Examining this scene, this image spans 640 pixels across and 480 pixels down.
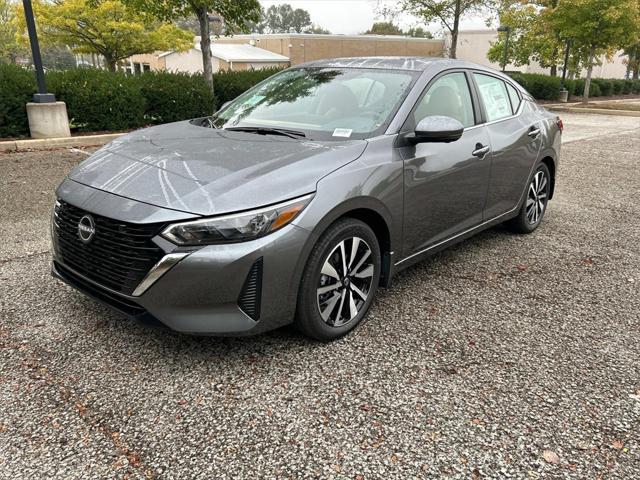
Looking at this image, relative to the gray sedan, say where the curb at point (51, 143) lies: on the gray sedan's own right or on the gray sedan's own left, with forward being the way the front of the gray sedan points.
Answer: on the gray sedan's own right

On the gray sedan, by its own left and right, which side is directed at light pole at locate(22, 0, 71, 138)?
right

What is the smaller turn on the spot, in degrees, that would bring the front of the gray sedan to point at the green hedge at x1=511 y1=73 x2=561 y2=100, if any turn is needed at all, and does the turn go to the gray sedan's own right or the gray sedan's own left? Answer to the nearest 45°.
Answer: approximately 180°

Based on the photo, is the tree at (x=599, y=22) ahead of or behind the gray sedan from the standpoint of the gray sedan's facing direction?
behind

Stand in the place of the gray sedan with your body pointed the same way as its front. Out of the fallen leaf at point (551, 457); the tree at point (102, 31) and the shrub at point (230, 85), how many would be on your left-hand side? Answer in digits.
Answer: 1

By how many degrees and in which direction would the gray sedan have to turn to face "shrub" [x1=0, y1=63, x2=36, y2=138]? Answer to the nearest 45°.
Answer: approximately 90° to its right

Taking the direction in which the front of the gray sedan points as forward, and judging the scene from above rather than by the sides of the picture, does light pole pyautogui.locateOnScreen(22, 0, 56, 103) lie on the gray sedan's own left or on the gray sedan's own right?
on the gray sedan's own right

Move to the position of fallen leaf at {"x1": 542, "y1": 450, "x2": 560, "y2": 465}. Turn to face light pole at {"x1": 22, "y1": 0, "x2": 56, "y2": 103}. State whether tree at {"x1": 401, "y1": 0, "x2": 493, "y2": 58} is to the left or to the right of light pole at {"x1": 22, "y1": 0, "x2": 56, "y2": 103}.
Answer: right

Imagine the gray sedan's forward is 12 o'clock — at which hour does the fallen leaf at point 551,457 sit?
The fallen leaf is roughly at 9 o'clock from the gray sedan.

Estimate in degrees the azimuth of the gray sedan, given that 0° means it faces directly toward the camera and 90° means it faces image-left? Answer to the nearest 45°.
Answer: approximately 45°

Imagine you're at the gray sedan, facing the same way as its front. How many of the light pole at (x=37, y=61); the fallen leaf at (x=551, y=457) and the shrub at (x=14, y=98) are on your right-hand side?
2
